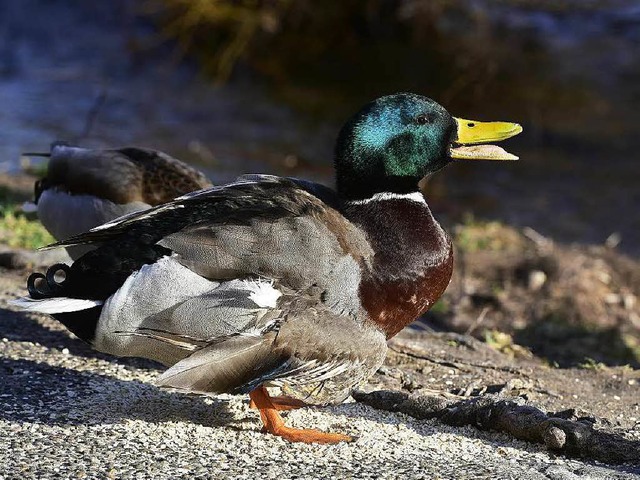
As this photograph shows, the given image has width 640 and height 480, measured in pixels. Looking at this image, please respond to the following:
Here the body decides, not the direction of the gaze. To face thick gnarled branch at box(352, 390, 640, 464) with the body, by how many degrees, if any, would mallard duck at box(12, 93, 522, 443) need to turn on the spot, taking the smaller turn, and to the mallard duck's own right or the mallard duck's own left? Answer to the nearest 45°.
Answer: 0° — it already faces it

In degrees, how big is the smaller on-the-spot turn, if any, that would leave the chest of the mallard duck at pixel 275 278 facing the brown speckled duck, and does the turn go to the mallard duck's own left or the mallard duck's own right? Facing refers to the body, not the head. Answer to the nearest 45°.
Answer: approximately 135° to the mallard duck's own left

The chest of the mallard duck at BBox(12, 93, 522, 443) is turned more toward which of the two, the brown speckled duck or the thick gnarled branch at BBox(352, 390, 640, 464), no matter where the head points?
the thick gnarled branch

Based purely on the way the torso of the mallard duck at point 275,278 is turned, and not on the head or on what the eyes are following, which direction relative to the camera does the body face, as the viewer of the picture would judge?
to the viewer's right
